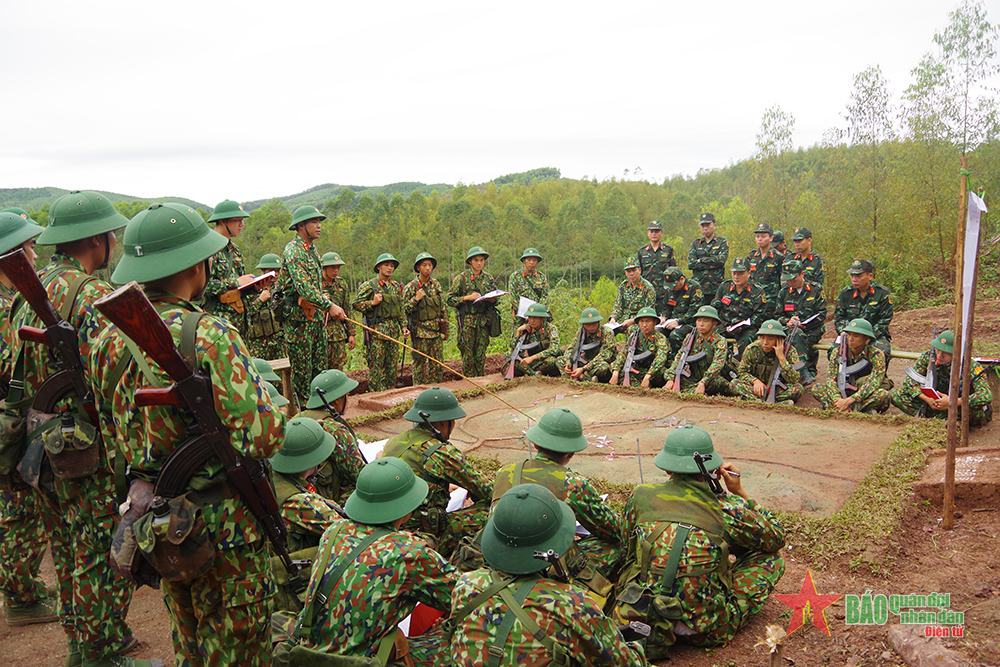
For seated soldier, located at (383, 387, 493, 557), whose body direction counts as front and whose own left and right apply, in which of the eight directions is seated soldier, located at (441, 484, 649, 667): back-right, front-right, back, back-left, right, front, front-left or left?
back-right

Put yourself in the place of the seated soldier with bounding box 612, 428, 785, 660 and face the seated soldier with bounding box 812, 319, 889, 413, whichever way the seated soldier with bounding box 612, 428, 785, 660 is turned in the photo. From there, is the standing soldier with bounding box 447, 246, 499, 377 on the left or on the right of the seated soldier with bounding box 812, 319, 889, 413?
left

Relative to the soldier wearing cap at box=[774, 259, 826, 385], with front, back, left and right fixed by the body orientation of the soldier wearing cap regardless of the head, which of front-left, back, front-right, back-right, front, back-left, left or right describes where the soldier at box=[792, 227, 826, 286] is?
back-right

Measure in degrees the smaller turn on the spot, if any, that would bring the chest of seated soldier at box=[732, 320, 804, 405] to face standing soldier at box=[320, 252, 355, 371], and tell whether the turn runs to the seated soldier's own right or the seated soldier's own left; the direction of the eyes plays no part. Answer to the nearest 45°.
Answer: approximately 90° to the seated soldier's own right

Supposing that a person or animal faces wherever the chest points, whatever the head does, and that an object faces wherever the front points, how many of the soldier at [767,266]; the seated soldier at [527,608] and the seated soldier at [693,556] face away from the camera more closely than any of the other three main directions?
2

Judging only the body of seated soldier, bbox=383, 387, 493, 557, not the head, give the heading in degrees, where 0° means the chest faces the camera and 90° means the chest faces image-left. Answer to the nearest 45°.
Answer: approximately 225°

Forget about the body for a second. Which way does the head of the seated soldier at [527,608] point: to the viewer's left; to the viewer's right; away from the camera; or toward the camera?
away from the camera

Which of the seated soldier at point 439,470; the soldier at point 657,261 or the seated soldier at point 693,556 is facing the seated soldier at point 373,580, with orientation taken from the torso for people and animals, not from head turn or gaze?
the soldier

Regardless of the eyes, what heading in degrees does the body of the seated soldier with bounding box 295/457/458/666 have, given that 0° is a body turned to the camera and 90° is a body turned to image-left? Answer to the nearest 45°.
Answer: approximately 225°

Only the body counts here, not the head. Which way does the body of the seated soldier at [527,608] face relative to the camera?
away from the camera

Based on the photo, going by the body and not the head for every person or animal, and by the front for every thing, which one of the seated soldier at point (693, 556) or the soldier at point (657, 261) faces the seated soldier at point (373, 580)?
the soldier

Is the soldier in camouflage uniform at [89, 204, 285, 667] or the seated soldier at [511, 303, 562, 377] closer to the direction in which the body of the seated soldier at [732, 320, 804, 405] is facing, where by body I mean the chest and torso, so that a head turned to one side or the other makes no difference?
the soldier in camouflage uniform
